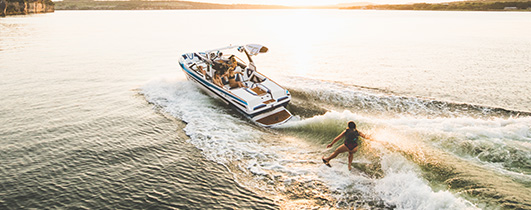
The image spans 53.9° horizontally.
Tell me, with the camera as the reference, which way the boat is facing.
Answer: facing away from the viewer and to the left of the viewer
